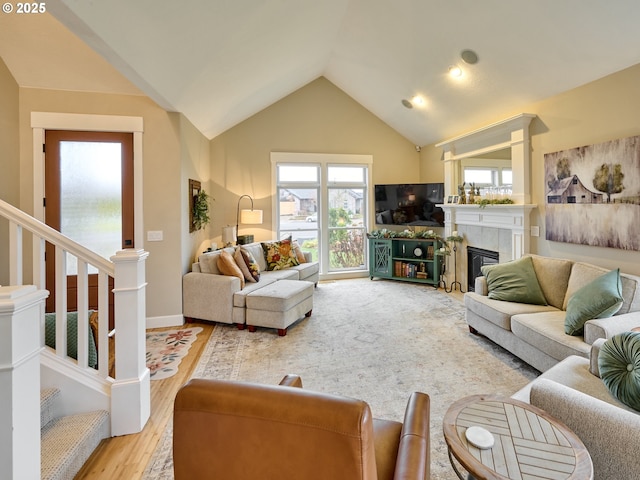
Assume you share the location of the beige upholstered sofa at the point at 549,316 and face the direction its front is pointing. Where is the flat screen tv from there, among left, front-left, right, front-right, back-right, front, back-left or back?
right

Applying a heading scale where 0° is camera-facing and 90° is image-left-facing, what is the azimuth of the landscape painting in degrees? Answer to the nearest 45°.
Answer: approximately 45°

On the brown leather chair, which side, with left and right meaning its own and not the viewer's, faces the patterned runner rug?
left

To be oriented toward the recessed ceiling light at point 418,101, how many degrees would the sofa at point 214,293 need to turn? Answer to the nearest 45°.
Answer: approximately 45° to its left

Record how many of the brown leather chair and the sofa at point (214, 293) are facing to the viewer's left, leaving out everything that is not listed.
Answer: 0

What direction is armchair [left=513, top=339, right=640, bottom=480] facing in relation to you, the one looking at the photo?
facing away from the viewer and to the left of the viewer

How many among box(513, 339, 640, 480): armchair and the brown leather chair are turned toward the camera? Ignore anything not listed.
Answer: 0

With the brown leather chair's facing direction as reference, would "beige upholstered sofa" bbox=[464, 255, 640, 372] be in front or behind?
in front

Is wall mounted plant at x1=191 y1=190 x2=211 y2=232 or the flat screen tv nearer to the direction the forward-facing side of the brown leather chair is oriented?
the flat screen tv

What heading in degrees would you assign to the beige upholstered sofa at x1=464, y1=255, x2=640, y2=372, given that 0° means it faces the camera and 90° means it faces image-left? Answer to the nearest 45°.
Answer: approximately 45°

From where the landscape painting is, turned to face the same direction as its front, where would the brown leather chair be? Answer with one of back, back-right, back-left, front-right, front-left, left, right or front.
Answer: front-left

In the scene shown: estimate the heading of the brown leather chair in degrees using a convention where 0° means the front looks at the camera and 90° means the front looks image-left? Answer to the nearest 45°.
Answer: approximately 225°

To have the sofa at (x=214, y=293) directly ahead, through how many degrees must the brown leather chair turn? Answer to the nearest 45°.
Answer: approximately 45° to its left
